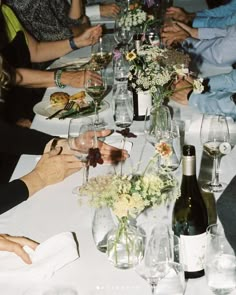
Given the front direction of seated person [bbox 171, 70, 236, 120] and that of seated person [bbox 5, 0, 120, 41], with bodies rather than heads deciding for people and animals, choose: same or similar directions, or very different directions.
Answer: very different directions

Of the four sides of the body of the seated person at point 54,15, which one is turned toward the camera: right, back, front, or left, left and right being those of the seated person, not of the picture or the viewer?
right

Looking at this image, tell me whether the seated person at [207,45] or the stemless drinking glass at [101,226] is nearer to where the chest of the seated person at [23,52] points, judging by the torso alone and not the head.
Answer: the seated person

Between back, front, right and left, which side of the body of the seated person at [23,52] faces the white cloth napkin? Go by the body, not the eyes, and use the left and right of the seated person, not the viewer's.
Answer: right

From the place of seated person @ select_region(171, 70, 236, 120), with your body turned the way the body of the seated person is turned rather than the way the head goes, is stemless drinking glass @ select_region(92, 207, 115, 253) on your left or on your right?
on your left

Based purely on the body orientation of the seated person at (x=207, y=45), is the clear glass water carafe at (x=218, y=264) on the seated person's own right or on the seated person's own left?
on the seated person's own left

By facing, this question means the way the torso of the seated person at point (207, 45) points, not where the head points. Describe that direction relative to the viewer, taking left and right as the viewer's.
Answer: facing to the left of the viewer

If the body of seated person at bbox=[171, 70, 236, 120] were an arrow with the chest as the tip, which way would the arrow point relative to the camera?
to the viewer's left

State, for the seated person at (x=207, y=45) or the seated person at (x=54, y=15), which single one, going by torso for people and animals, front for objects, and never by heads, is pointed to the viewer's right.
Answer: the seated person at (x=54, y=15)

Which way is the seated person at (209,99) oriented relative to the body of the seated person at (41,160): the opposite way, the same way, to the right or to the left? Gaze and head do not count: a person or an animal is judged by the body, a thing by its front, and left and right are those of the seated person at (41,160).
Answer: the opposite way

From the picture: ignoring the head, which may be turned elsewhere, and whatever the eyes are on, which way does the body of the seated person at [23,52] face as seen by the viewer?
to the viewer's right

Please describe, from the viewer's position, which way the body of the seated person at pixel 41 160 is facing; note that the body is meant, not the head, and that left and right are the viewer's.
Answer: facing to the right of the viewer

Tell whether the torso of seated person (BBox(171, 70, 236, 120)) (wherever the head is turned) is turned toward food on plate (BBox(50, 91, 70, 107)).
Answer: yes

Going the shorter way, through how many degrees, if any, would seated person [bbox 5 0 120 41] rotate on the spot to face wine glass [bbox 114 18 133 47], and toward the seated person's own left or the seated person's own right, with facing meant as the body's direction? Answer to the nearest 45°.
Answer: approximately 45° to the seated person's own right
